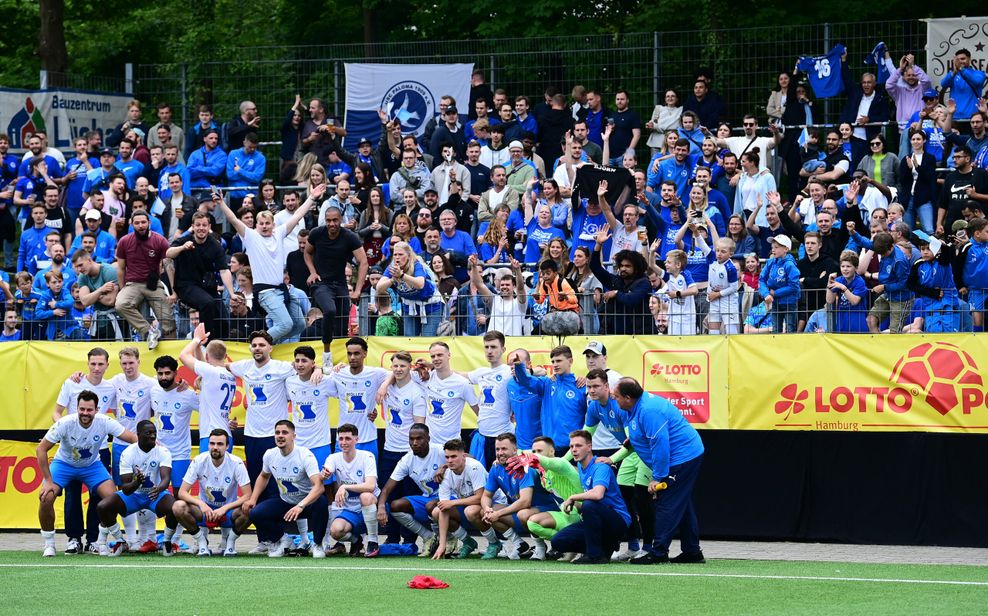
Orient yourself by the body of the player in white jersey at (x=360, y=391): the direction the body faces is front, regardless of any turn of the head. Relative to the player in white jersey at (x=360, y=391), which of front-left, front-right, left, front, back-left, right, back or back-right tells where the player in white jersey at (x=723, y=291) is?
left

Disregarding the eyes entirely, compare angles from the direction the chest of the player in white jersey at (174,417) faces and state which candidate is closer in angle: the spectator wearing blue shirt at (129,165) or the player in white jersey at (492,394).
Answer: the player in white jersey

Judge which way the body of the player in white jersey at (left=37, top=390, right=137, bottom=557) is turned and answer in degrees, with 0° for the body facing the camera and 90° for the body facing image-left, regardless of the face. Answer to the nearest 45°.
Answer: approximately 0°

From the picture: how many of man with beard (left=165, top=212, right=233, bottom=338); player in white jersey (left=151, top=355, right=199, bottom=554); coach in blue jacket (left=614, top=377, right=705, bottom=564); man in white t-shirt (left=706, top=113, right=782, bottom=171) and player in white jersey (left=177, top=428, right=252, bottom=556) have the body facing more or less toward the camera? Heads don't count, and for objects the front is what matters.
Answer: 4

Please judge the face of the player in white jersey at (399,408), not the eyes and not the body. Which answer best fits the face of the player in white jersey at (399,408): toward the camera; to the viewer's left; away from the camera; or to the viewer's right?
toward the camera

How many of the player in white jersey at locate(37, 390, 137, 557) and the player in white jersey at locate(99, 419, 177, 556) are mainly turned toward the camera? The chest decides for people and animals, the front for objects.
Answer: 2

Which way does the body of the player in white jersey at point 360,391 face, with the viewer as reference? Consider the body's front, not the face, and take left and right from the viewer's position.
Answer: facing the viewer

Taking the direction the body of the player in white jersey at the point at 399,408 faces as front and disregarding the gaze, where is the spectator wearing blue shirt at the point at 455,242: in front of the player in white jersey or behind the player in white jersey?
behind

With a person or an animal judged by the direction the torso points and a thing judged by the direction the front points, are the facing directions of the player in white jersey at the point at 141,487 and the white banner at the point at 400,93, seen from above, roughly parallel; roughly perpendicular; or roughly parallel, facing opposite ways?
roughly parallel

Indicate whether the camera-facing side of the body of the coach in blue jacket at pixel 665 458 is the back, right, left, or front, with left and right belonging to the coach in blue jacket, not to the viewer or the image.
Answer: left

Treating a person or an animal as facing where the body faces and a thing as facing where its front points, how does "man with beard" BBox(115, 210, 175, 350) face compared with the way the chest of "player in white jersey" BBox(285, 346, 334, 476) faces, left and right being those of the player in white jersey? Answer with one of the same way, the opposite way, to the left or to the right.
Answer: the same way

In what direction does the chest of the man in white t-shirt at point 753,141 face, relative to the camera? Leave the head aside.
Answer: toward the camera

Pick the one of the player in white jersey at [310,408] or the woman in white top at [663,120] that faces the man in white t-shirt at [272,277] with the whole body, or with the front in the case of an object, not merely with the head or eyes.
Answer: the woman in white top

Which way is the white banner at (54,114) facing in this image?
toward the camera

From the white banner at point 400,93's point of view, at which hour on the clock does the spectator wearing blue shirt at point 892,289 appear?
The spectator wearing blue shirt is roughly at 11 o'clock from the white banner.

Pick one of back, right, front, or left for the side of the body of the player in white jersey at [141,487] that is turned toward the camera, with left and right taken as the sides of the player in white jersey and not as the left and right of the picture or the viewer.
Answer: front

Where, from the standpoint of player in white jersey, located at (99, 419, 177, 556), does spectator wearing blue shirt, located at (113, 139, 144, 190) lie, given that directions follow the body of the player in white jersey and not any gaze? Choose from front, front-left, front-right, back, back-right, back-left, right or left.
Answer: back

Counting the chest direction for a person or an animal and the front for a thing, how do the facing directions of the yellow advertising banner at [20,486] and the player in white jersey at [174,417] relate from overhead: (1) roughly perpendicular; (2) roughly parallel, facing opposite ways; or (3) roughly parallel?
roughly parallel

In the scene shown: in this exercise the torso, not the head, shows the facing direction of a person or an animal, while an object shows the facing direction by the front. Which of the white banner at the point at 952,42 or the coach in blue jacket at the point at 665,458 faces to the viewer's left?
the coach in blue jacket

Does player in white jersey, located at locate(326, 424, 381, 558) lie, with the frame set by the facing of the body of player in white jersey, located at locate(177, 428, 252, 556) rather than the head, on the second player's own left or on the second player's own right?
on the second player's own left

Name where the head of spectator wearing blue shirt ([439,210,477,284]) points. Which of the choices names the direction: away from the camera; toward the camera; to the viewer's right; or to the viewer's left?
toward the camera
